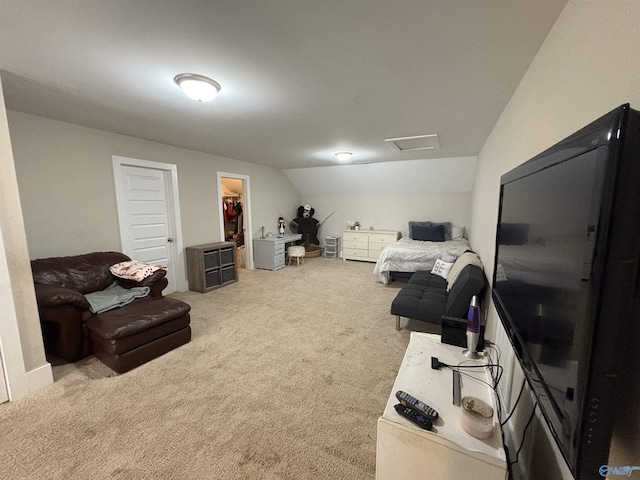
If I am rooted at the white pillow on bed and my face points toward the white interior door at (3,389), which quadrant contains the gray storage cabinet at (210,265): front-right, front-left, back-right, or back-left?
front-right

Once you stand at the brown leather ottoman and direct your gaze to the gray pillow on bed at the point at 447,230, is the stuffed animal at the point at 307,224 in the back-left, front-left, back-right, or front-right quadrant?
front-left

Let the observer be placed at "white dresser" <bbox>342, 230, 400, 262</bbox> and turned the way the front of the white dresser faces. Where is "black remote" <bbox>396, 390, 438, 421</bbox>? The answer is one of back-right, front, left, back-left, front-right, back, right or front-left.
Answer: front

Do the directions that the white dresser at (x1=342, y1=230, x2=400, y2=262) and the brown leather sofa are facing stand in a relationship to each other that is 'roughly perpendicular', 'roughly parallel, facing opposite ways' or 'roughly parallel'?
roughly perpendicular

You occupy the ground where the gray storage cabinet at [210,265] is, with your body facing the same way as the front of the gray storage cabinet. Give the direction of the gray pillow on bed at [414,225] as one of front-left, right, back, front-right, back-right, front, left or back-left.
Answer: front-left

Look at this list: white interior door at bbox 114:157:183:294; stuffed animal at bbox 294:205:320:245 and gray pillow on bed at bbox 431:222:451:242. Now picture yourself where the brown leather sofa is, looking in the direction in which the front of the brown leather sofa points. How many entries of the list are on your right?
0

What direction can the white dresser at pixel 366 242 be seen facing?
toward the camera

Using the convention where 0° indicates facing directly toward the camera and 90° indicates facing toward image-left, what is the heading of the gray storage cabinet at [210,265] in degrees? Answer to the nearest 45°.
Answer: approximately 315°

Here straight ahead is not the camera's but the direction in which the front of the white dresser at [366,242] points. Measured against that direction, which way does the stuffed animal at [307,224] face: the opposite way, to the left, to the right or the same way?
the same way

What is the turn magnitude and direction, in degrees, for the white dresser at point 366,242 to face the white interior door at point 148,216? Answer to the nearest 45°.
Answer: approximately 45° to its right

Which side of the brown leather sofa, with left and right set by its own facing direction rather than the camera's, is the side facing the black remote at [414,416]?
front

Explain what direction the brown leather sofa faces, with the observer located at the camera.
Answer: facing the viewer and to the right of the viewer

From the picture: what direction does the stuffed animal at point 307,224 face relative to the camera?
toward the camera

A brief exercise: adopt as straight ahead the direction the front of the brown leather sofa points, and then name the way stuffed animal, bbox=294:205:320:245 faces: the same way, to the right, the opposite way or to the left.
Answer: to the right

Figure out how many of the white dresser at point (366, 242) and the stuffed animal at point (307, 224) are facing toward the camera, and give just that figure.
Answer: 2

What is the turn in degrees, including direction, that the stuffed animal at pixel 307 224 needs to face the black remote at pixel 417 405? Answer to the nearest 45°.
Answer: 0° — it already faces it

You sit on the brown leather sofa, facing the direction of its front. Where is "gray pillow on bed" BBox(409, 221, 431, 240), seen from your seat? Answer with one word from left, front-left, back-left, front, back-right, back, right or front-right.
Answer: front-left
